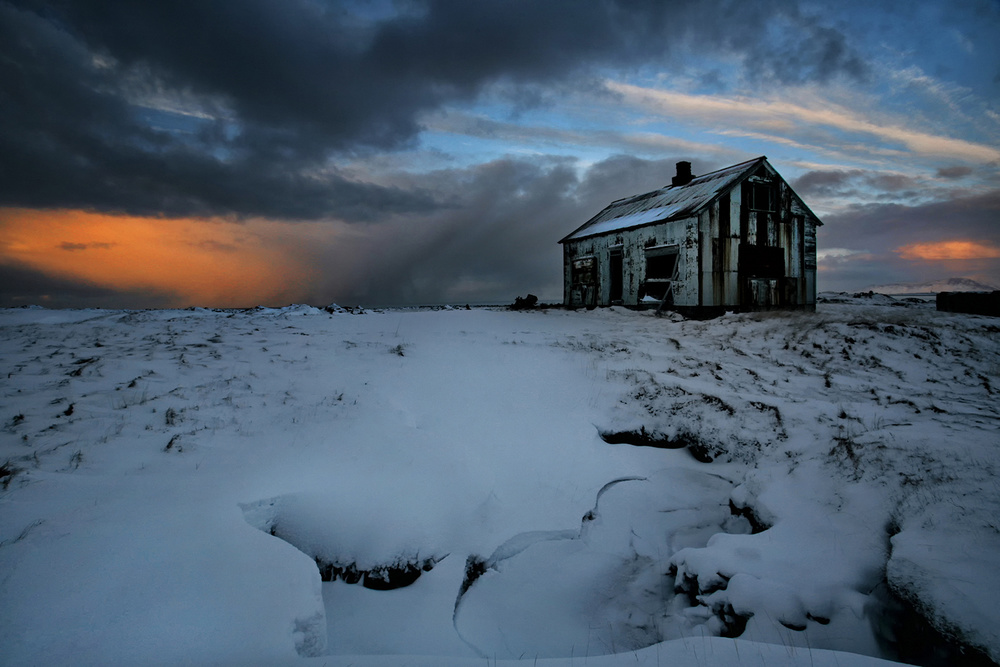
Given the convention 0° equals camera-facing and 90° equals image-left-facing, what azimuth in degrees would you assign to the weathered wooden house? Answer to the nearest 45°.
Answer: approximately 45°
